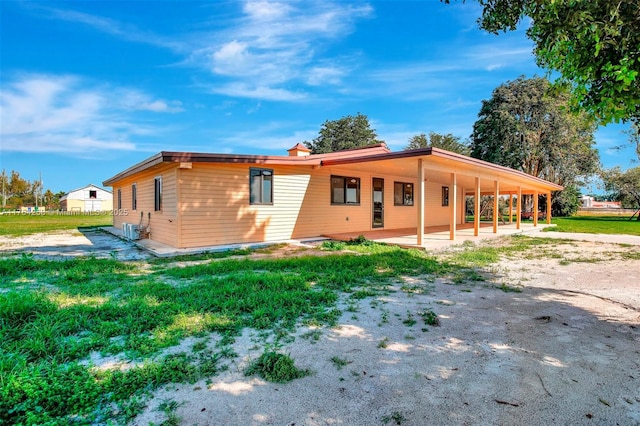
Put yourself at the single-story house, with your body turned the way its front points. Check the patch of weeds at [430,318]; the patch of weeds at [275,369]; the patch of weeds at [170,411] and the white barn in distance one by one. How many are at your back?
1

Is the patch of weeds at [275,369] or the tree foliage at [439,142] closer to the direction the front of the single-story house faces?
the patch of weeds

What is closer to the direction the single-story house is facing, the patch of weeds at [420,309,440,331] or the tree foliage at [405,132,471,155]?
the patch of weeds

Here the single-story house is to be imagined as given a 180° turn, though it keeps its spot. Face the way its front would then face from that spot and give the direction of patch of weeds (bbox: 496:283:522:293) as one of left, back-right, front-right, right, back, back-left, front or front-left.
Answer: back

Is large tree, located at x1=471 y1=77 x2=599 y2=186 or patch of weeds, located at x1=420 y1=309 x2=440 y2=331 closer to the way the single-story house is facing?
the patch of weeds

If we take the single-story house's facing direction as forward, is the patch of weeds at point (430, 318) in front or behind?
in front

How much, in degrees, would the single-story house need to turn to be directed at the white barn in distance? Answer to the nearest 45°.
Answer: approximately 180°

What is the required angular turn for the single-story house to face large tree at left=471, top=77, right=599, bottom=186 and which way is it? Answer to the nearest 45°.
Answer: approximately 90° to its left

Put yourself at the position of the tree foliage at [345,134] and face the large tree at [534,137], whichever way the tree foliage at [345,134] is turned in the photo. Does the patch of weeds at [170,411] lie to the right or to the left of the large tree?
right

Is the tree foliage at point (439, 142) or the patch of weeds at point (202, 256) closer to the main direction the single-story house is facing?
the patch of weeds
